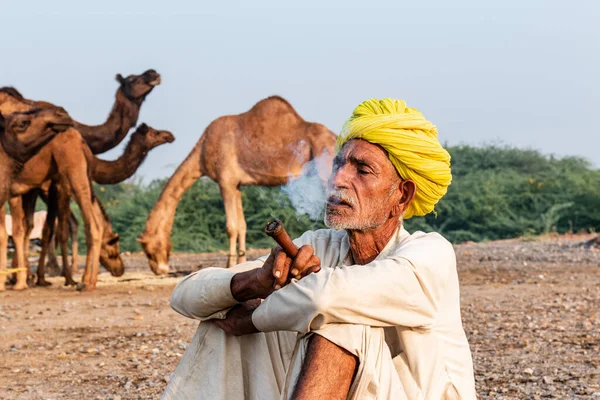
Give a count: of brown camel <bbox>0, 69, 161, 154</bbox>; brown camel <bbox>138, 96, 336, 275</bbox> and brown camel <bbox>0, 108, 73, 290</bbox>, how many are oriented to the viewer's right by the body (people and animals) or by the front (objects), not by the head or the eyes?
2

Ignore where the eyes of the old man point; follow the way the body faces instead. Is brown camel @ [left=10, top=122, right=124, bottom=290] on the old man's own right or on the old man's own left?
on the old man's own right

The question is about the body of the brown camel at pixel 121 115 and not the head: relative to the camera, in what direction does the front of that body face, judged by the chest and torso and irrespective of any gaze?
to the viewer's right

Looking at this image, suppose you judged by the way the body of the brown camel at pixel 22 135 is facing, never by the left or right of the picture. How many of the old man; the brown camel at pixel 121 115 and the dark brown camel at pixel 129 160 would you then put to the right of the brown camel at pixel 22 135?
1

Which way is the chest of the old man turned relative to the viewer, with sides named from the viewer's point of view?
facing the viewer and to the left of the viewer

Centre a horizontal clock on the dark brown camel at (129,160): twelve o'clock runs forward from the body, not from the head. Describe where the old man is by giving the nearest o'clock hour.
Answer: The old man is roughly at 3 o'clock from the dark brown camel.

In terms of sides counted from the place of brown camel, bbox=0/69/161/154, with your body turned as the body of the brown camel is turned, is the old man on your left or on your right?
on your right

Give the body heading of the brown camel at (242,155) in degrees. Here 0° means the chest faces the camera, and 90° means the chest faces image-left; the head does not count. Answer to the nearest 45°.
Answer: approximately 90°

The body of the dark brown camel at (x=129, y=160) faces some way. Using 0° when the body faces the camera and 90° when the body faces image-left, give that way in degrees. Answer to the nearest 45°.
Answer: approximately 270°

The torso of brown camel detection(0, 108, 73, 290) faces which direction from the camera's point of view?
to the viewer's right
